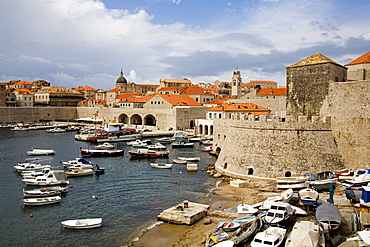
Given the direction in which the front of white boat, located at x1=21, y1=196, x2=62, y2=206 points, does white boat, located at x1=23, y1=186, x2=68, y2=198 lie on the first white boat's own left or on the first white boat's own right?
on the first white boat's own right

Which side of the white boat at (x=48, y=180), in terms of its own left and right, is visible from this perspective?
left

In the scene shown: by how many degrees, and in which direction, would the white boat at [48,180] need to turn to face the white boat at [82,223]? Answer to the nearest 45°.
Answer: approximately 90° to its left

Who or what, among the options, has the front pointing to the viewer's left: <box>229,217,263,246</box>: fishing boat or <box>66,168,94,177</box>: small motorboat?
the small motorboat

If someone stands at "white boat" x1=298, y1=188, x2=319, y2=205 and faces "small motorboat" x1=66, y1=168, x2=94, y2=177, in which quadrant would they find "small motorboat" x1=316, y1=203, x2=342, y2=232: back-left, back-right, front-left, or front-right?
back-left

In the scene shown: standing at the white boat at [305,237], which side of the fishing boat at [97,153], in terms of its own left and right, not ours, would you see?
left

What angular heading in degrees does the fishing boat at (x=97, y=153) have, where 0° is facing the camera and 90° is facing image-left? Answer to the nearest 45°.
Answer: approximately 90°

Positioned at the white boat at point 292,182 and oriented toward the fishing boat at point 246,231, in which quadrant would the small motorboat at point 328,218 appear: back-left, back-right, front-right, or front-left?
front-left

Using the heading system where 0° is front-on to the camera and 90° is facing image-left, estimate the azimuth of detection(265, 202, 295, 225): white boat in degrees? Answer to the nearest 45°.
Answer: approximately 45°

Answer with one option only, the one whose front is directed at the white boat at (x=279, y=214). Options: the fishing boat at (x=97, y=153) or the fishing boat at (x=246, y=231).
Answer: the fishing boat at (x=246, y=231)

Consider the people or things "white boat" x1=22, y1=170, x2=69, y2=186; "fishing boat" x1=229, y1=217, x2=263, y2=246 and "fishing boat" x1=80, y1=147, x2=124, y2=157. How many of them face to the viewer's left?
2

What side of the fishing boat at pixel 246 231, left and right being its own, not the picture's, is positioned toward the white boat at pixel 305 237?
right

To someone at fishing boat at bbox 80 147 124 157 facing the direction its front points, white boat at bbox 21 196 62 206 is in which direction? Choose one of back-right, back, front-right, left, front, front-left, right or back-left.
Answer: left
